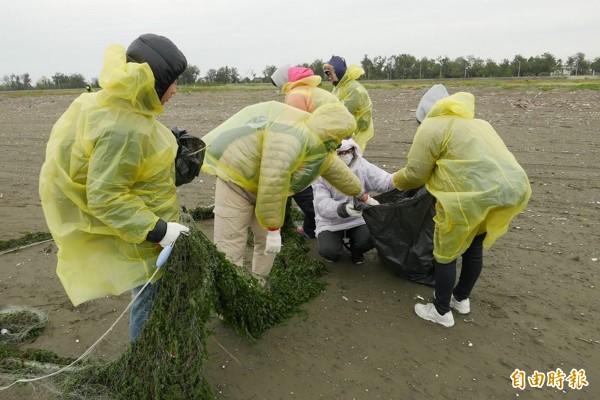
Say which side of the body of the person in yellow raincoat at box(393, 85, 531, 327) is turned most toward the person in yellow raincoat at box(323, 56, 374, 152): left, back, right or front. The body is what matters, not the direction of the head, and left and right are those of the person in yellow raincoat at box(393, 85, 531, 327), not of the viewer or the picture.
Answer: front

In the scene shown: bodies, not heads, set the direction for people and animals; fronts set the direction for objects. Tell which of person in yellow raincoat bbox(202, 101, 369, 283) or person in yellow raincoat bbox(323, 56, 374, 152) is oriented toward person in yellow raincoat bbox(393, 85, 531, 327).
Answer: person in yellow raincoat bbox(202, 101, 369, 283)

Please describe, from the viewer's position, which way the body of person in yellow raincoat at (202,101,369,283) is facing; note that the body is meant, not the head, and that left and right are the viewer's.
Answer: facing to the right of the viewer

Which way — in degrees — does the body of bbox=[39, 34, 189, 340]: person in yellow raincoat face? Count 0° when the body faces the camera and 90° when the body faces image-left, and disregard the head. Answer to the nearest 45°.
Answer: approximately 225°

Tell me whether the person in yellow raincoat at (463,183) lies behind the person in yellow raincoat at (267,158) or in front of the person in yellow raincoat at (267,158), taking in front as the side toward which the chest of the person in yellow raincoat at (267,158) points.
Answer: in front

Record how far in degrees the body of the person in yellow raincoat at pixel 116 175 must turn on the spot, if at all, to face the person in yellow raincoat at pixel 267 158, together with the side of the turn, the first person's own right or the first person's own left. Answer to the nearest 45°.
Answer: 0° — they already face them

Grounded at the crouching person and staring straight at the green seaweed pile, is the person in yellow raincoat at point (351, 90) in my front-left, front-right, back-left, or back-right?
back-right

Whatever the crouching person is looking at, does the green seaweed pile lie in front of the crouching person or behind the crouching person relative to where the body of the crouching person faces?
in front

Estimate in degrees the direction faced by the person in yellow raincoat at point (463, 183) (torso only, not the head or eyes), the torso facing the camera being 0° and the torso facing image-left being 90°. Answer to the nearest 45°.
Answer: approximately 135°

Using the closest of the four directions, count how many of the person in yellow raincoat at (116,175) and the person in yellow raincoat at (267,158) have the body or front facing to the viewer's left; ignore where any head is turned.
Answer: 0

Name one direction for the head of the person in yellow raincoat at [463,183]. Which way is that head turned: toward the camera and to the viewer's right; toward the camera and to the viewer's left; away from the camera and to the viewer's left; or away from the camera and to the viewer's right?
away from the camera and to the viewer's left

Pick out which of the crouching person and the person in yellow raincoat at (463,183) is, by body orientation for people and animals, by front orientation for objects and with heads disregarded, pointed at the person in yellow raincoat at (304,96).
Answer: the person in yellow raincoat at (463,183)
